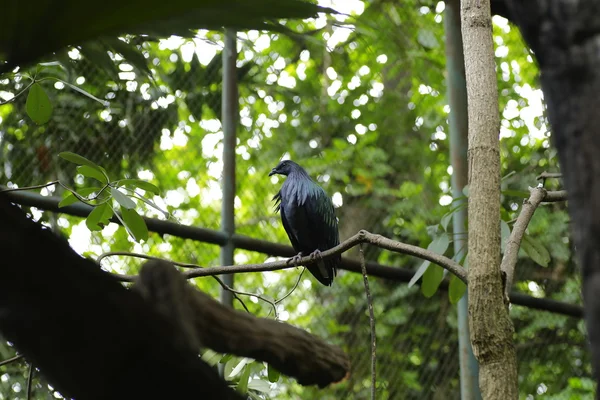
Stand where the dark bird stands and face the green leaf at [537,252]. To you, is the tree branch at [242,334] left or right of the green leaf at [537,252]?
right

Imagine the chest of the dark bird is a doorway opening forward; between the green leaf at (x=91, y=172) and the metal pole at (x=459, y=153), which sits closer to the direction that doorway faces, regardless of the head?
the green leaf

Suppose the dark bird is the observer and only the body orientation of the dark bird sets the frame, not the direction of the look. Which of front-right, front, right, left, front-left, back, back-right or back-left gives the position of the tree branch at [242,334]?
front-left

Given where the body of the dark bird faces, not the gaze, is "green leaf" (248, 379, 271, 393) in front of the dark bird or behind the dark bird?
in front

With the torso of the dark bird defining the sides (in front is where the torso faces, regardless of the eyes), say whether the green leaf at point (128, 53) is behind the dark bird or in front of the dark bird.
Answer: in front

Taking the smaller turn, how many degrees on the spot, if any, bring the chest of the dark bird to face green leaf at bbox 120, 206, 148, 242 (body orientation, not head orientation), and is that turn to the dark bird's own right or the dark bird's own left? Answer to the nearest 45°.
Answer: approximately 45° to the dark bird's own left
